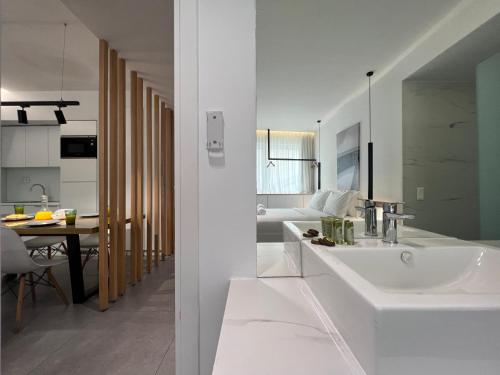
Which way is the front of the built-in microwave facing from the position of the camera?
facing the viewer

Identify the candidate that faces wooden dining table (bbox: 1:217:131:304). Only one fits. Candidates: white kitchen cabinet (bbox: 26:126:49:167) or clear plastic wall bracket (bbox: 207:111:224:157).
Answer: the white kitchen cabinet

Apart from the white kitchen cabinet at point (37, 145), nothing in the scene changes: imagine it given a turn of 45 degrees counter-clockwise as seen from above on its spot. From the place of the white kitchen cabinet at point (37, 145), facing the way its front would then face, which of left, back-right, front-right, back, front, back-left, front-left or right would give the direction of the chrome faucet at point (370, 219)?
front-right

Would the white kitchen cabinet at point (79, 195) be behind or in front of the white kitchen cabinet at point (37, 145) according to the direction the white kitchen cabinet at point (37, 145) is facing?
in front

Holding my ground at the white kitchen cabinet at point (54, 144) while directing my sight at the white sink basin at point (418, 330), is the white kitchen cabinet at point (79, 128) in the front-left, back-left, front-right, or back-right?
front-left

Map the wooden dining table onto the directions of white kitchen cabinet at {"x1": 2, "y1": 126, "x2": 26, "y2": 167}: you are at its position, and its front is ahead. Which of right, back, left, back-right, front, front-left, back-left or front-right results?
front

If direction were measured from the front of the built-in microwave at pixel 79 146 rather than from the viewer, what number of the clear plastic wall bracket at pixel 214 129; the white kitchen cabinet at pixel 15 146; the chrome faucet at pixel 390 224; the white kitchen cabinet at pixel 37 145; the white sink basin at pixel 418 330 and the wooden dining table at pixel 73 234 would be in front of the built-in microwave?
4

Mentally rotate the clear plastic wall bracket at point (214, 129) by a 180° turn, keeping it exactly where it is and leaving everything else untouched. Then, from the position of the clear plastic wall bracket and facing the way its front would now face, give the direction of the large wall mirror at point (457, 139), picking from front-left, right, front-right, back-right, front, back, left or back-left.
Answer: right

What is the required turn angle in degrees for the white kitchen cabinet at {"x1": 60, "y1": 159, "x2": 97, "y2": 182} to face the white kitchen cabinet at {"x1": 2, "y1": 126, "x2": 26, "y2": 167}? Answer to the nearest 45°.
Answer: approximately 135° to its right

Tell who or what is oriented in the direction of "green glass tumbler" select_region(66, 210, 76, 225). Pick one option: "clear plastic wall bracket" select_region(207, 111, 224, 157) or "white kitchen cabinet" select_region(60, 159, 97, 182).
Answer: the white kitchen cabinet

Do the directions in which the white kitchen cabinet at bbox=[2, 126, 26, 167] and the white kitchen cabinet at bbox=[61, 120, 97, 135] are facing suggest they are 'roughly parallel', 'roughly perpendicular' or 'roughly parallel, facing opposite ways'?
roughly parallel

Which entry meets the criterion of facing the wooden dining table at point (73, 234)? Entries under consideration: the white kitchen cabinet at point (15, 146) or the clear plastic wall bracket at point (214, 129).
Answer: the white kitchen cabinet

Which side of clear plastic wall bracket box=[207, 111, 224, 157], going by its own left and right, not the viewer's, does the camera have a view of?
front

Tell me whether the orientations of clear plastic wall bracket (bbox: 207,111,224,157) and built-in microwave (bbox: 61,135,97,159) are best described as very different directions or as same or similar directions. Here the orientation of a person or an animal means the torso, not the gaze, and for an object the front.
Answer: same or similar directions

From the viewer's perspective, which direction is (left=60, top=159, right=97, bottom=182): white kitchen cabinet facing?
toward the camera

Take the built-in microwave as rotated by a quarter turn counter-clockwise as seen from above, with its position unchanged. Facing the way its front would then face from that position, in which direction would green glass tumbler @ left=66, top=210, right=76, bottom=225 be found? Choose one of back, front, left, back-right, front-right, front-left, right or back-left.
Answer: right

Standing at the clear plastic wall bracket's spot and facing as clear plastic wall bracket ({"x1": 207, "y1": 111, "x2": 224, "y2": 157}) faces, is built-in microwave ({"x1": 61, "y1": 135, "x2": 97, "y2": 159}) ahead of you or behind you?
behind
